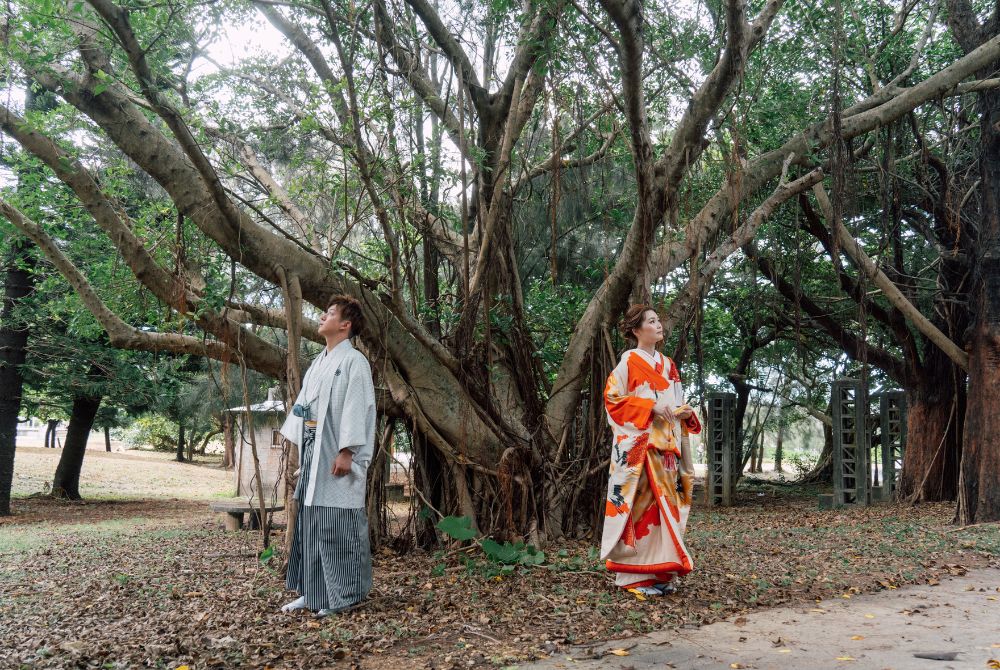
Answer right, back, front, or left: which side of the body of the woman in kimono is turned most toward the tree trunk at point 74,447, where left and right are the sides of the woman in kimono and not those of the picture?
back

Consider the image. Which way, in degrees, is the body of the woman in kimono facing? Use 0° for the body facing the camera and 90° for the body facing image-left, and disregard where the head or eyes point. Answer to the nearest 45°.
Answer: approximately 315°

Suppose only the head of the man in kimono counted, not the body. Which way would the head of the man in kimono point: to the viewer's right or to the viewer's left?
to the viewer's left

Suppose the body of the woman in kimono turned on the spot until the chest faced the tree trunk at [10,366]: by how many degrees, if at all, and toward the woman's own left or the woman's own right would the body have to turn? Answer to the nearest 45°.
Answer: approximately 180°

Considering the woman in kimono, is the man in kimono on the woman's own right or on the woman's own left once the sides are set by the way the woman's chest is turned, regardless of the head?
on the woman's own right

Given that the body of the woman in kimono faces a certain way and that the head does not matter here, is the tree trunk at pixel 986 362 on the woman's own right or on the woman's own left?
on the woman's own left

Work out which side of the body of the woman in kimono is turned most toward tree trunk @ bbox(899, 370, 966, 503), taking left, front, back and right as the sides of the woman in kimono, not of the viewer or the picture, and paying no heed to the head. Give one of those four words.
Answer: left
